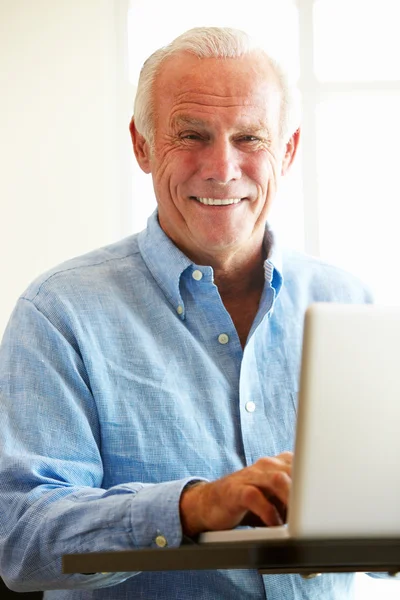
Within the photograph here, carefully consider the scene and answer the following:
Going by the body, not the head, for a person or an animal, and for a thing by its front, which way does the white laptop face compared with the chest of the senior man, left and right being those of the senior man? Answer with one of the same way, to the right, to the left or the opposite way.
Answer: the opposite way

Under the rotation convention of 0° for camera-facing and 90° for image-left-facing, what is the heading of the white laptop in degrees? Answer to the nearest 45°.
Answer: approximately 135°

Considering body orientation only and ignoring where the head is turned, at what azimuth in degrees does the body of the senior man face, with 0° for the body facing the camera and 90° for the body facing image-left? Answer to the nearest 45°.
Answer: approximately 315°

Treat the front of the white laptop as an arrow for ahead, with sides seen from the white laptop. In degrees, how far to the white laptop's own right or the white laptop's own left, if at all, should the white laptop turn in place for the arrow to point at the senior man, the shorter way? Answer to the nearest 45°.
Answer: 0° — it already faces them
